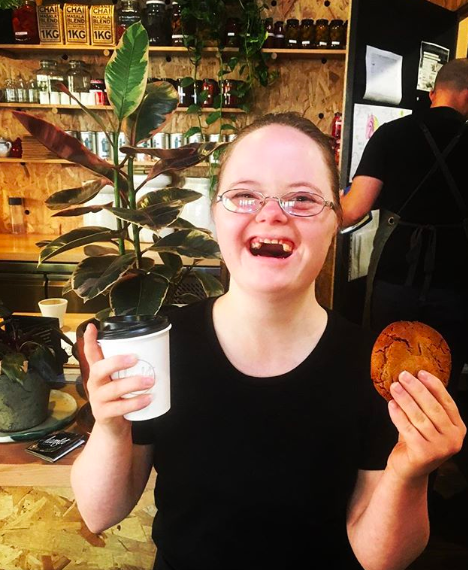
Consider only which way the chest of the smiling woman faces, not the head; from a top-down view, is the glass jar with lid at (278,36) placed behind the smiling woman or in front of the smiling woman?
behind

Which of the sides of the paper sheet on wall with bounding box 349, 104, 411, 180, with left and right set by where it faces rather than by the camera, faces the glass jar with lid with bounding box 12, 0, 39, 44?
right

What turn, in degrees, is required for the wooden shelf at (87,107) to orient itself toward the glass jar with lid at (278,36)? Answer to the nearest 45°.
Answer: approximately 90° to its left

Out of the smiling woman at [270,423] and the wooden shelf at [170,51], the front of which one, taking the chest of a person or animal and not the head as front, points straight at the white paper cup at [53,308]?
the wooden shelf

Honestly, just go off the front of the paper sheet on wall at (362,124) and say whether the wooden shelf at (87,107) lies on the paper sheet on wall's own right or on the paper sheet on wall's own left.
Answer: on the paper sheet on wall's own right

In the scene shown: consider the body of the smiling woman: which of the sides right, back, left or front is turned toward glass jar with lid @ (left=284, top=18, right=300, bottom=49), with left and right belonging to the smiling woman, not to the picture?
back

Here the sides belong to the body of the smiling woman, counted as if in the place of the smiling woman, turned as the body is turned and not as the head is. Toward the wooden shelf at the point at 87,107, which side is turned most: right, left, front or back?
back

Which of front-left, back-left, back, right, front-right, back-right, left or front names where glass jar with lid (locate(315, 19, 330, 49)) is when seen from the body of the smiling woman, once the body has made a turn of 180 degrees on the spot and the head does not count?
front

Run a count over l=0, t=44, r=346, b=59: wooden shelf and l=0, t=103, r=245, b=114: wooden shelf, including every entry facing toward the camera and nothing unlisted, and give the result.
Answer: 2

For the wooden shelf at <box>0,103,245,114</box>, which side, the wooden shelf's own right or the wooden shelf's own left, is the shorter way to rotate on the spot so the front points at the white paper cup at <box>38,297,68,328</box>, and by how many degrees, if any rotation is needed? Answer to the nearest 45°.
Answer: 0° — it already faces it
